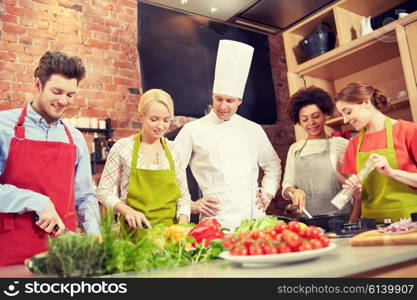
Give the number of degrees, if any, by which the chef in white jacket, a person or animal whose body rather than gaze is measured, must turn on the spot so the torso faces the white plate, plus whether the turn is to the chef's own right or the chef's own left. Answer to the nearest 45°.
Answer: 0° — they already face it

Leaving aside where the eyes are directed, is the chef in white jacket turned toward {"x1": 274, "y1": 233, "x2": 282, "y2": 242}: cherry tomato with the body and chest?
yes

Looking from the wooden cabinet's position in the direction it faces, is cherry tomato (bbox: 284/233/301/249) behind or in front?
in front

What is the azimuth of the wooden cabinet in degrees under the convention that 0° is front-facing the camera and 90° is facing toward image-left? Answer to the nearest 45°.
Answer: approximately 45°

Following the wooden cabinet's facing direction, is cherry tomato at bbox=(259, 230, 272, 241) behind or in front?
in front

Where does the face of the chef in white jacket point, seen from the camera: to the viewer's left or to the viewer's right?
to the viewer's left

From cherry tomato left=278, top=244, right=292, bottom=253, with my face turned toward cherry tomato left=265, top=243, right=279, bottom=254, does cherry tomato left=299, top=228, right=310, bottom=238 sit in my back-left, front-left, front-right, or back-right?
back-right

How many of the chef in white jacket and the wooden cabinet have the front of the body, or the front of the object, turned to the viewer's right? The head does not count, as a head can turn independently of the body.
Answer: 0

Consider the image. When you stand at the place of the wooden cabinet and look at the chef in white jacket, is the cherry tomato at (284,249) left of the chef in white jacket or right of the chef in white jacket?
left
